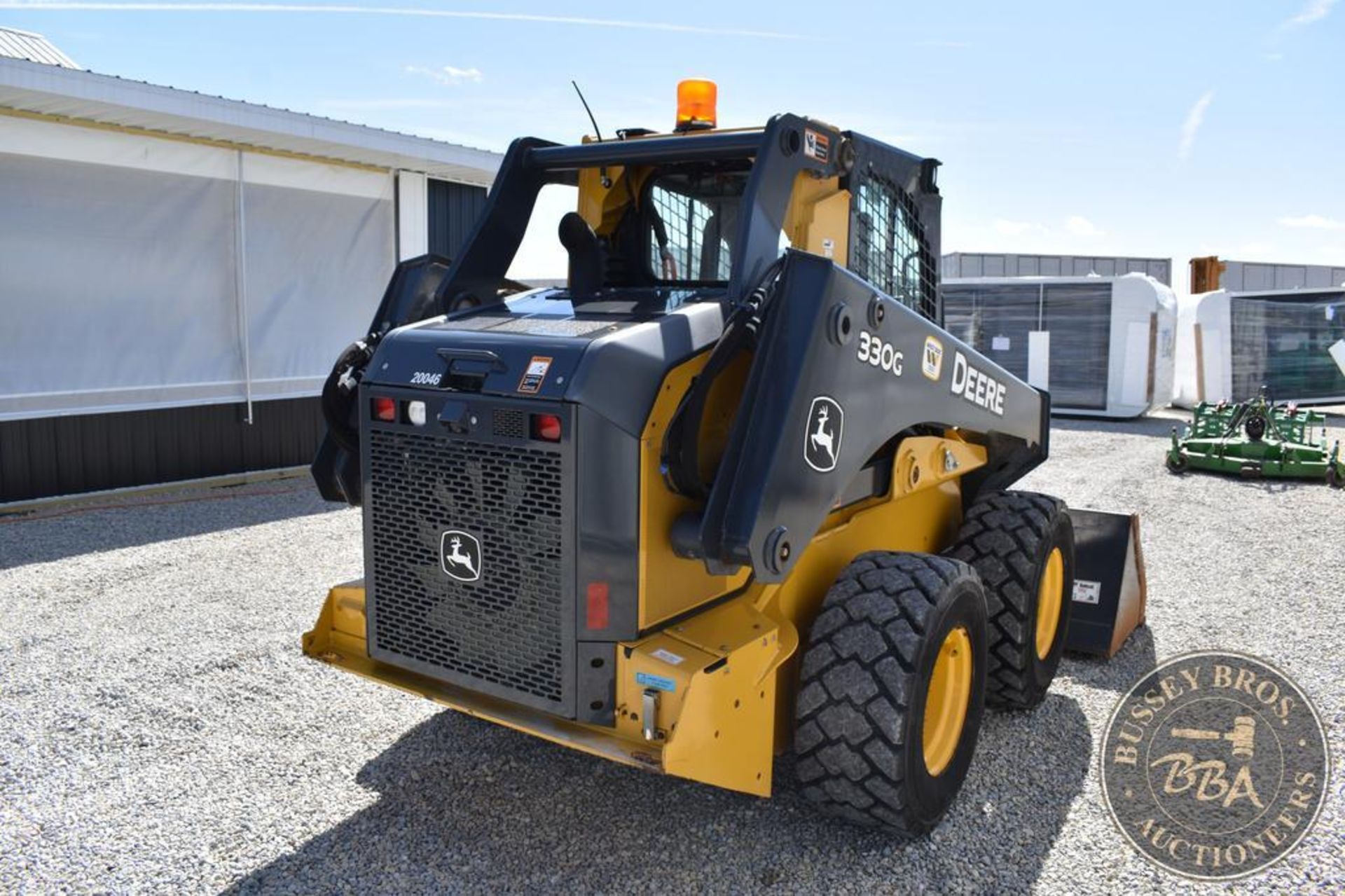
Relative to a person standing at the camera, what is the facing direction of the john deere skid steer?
facing away from the viewer and to the right of the viewer

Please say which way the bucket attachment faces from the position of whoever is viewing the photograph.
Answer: facing away from the viewer and to the right of the viewer

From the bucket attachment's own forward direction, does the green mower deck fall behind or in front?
in front

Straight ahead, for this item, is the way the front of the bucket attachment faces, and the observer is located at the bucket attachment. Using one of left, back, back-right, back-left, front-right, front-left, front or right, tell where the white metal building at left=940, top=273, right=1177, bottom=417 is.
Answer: front-left

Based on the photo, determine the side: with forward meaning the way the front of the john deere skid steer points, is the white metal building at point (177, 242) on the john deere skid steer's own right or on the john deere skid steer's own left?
on the john deere skid steer's own left

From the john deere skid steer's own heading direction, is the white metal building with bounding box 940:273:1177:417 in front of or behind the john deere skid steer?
in front
